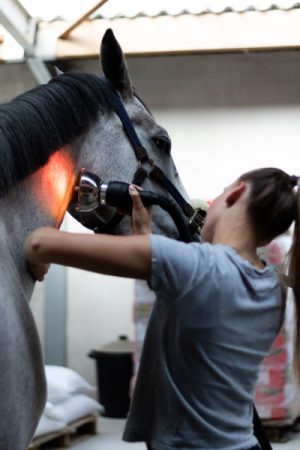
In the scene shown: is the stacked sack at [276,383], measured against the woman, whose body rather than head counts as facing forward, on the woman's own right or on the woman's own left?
on the woman's own right

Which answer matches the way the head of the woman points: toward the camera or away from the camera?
away from the camera

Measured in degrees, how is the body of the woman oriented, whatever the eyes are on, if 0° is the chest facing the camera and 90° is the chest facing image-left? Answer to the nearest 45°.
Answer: approximately 135°

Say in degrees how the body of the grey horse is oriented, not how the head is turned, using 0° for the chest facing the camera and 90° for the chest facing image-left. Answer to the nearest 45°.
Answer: approximately 270°

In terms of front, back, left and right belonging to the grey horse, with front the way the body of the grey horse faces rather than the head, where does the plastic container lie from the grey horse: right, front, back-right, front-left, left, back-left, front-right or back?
left

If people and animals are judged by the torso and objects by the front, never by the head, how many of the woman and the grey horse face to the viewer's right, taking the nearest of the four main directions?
1
